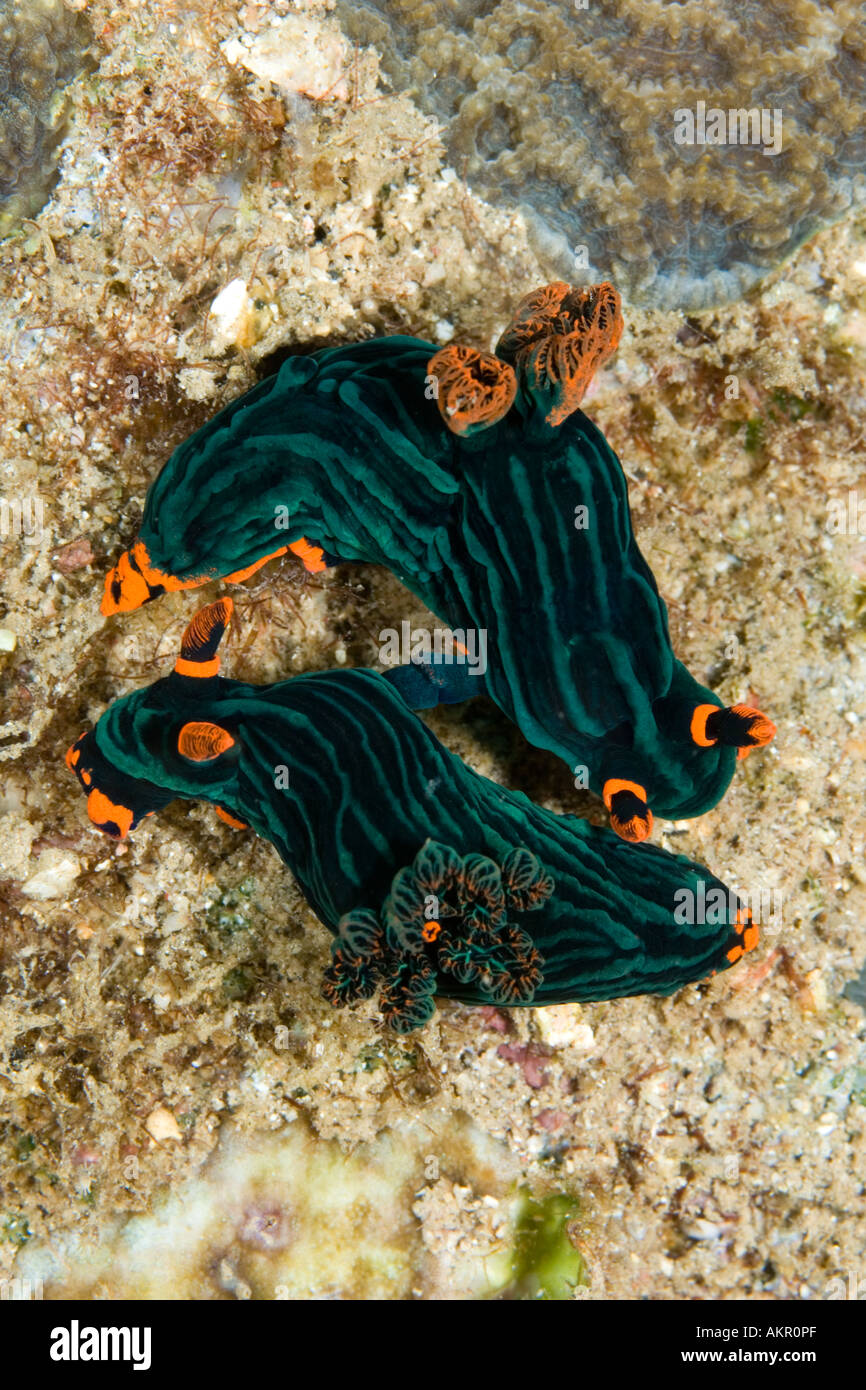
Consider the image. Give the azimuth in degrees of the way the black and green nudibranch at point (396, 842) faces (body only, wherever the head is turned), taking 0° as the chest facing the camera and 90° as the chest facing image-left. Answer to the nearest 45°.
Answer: approximately 90°

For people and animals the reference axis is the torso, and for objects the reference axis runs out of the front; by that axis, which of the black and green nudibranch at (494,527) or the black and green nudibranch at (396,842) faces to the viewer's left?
the black and green nudibranch at (396,842)

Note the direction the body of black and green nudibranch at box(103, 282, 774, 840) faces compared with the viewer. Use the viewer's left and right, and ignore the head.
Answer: facing the viewer and to the right of the viewer

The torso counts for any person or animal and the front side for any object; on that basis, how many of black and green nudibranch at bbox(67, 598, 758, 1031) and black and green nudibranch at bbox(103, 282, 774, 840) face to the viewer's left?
1
